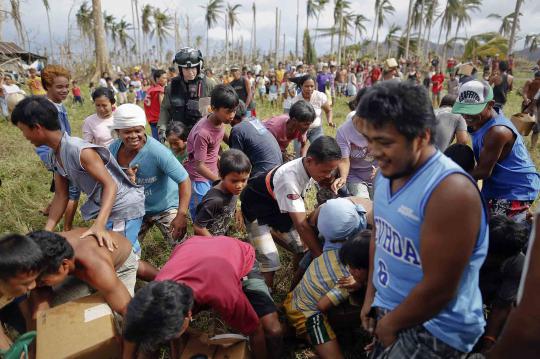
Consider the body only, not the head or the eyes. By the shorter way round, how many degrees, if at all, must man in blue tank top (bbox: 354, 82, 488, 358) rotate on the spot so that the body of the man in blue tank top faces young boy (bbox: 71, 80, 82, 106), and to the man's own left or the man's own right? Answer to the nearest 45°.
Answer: approximately 90° to the man's own right

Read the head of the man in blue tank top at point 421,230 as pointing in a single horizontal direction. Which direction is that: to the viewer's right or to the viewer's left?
to the viewer's left

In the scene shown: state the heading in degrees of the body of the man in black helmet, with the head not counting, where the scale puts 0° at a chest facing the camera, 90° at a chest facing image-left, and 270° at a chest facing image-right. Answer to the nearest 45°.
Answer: approximately 0°

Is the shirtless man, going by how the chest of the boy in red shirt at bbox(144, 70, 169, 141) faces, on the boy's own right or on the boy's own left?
on the boy's own right
